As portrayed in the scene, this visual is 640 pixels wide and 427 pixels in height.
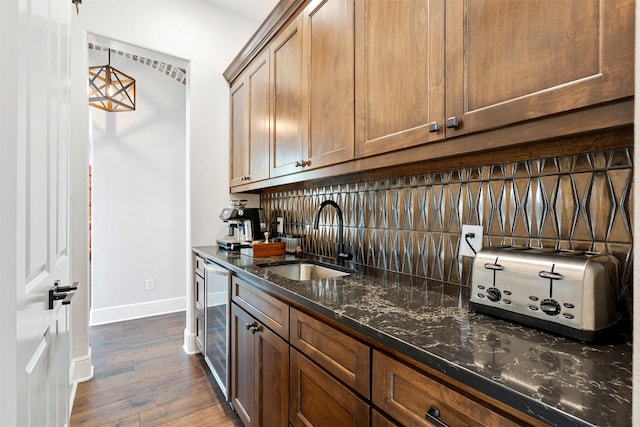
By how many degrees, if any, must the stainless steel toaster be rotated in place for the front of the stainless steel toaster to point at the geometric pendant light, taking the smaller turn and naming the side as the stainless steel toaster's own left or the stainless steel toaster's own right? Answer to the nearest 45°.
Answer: approximately 45° to the stainless steel toaster's own right

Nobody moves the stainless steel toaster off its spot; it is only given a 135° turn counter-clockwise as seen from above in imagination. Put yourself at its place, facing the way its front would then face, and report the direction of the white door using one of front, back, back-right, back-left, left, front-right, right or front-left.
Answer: back-right

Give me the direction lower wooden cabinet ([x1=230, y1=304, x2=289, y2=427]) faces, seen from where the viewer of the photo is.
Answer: facing the viewer and to the left of the viewer

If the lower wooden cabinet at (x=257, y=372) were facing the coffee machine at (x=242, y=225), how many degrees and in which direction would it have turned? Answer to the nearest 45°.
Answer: approximately 135° to its right

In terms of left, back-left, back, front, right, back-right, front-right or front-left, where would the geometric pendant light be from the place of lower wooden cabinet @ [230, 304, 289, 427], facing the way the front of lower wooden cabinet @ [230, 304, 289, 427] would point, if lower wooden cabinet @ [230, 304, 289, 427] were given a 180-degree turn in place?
left

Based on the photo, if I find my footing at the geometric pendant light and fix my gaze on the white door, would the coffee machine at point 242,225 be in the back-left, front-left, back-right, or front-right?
front-left

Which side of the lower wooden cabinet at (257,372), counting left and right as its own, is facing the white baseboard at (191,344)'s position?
right

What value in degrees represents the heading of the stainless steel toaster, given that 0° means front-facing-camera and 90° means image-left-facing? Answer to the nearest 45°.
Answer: approximately 45°

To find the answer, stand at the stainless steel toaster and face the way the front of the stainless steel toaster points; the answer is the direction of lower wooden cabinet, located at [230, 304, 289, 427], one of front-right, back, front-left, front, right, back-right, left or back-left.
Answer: front-right

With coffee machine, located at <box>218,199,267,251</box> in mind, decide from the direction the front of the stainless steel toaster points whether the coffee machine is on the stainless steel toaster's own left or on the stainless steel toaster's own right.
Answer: on the stainless steel toaster's own right

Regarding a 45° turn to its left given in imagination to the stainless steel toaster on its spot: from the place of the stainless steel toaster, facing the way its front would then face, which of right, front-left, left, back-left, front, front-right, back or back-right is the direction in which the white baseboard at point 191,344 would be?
right

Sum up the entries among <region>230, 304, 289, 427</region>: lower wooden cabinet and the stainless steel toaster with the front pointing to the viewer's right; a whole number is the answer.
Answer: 0
